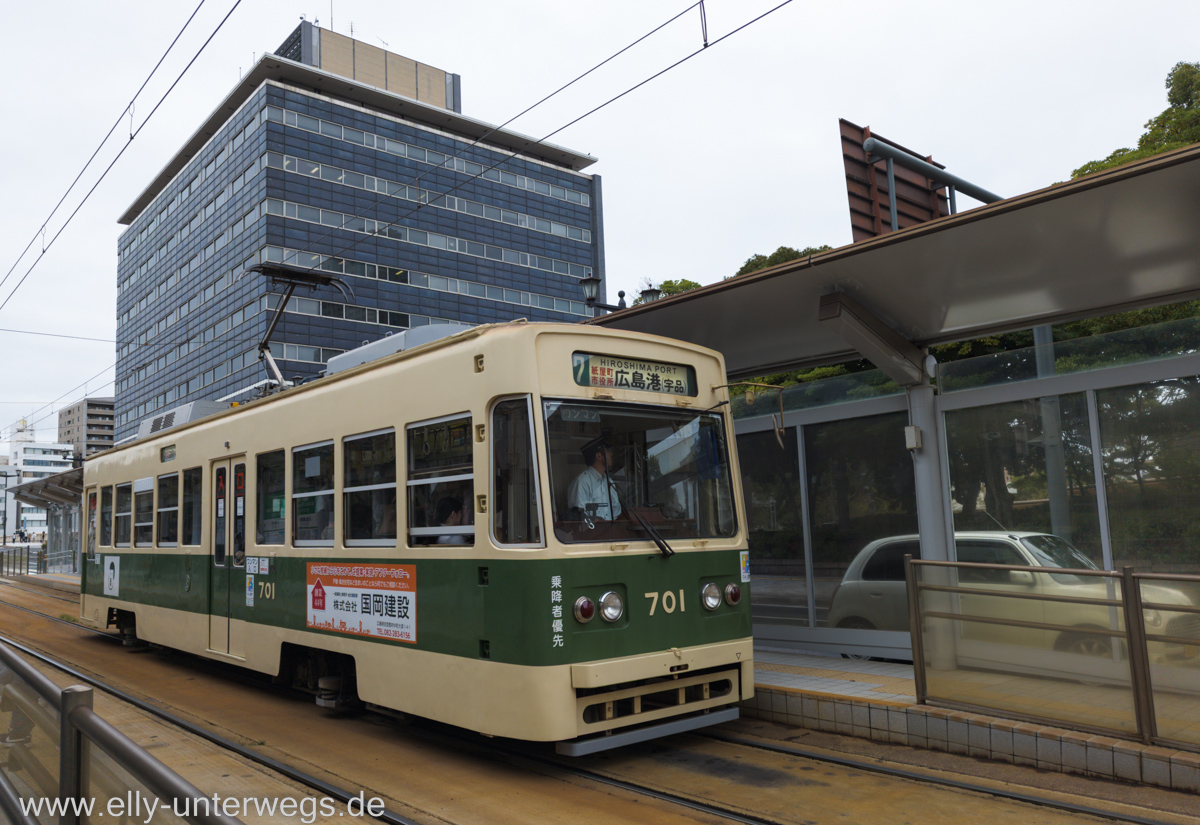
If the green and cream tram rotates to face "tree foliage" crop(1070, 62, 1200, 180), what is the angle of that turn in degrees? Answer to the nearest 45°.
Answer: approximately 90° to its left

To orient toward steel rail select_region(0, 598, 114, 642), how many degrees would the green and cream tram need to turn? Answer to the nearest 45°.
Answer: approximately 180°

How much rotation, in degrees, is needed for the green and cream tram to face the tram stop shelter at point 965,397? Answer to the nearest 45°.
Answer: approximately 45° to its left

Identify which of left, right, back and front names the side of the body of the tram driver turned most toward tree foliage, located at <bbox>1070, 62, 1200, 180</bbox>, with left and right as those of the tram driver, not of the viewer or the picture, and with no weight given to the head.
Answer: left

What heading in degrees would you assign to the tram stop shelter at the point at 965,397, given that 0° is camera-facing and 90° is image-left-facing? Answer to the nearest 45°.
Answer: approximately 45°

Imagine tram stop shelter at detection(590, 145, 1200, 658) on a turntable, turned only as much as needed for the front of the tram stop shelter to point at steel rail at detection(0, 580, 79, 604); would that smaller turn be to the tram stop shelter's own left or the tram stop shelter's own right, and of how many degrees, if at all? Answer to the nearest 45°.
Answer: approximately 90° to the tram stop shelter's own right

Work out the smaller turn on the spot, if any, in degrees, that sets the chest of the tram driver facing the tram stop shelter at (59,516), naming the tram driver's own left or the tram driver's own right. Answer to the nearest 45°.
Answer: approximately 180°

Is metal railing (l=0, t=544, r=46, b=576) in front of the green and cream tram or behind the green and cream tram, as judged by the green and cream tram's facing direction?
behind

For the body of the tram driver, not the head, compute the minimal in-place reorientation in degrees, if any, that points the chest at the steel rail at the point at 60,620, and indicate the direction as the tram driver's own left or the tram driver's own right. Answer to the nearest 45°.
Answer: approximately 180°

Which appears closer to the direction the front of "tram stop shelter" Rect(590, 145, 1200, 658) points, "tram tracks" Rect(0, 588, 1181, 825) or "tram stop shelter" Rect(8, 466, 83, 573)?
the tram tracks

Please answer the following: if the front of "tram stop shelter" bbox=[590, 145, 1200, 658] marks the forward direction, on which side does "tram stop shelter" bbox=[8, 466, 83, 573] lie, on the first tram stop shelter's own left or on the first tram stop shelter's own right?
on the first tram stop shelter's own right
